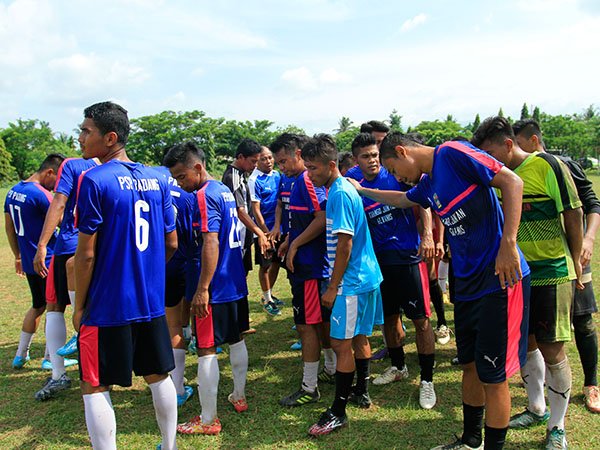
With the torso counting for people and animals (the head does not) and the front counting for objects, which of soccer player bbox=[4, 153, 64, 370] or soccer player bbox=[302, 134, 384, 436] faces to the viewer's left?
soccer player bbox=[302, 134, 384, 436]

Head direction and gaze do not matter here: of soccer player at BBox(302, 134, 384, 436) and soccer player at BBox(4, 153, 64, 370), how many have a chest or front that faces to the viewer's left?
1

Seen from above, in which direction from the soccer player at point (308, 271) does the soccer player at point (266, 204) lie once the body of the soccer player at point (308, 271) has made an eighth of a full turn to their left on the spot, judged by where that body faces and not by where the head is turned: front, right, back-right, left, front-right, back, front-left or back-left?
back

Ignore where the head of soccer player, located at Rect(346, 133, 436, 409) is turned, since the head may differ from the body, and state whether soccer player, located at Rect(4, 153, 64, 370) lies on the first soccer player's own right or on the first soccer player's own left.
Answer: on the first soccer player's own right

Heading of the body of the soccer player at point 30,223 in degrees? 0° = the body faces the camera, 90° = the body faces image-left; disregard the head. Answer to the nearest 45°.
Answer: approximately 225°

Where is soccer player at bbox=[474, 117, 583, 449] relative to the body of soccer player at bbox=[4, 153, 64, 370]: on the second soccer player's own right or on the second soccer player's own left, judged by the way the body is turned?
on the second soccer player's own right

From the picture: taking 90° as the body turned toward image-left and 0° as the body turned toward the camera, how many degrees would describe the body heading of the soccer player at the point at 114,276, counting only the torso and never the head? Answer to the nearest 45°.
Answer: approximately 135°

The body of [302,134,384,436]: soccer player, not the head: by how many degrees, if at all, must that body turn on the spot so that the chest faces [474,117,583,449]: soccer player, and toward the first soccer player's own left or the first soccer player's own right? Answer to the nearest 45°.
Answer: approximately 180°

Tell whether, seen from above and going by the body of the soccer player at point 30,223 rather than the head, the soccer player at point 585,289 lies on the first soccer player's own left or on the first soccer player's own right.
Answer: on the first soccer player's own right

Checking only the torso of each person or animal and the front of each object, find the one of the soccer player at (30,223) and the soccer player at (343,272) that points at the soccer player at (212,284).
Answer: the soccer player at (343,272)
